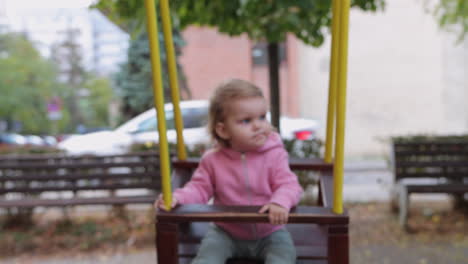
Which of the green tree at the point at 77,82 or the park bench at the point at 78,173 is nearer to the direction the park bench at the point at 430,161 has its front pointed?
the park bench

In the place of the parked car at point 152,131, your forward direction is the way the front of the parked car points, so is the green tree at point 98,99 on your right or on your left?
on your right

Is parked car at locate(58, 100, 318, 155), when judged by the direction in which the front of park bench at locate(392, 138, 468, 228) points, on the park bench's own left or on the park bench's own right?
on the park bench's own right

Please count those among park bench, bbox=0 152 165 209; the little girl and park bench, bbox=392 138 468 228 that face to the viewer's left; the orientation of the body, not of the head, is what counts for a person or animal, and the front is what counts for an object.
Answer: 0

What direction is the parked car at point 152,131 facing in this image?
to the viewer's left

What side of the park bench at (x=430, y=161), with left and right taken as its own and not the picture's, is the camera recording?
front

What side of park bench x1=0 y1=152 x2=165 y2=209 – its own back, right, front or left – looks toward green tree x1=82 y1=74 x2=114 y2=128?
back

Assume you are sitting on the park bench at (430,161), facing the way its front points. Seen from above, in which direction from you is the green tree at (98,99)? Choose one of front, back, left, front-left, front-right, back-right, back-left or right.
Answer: back-right

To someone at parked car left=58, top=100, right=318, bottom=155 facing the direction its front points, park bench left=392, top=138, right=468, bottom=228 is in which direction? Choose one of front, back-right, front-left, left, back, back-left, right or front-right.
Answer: back-left

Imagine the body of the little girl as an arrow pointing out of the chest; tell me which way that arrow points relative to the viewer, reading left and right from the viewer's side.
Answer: facing the viewer

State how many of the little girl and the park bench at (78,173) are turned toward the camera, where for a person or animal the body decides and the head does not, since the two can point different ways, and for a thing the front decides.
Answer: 2

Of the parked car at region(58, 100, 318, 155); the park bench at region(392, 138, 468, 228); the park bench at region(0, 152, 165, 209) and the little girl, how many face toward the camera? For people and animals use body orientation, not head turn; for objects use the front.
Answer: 3

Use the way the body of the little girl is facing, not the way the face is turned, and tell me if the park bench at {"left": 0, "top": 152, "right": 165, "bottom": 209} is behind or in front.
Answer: behind

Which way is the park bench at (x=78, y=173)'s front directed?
toward the camera

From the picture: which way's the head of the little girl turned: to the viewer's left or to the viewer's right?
to the viewer's right

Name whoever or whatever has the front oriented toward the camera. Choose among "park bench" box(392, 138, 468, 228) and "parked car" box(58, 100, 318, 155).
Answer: the park bench

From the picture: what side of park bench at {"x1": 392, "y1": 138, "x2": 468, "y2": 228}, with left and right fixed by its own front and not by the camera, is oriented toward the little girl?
front

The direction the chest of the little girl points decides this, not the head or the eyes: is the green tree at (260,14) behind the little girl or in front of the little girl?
behind
